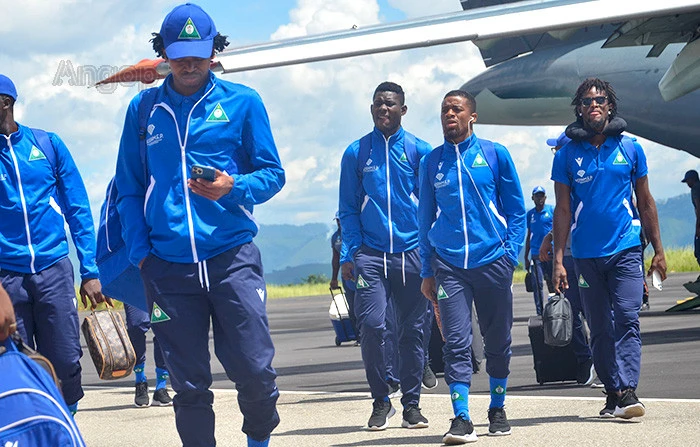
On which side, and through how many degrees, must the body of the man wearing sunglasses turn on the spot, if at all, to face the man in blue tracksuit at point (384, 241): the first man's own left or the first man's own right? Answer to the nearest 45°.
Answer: approximately 90° to the first man's own right

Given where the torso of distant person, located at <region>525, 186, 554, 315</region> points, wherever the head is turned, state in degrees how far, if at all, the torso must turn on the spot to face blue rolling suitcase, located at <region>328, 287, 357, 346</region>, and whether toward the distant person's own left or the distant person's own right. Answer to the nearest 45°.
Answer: approximately 45° to the distant person's own right

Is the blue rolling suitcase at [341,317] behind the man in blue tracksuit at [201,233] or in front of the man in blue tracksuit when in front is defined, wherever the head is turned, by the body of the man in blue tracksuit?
behind

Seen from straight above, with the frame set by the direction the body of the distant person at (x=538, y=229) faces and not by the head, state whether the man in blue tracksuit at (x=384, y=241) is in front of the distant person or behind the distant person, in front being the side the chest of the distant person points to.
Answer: in front

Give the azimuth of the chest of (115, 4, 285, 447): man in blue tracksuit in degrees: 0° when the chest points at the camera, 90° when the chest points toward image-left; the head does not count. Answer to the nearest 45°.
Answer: approximately 0°

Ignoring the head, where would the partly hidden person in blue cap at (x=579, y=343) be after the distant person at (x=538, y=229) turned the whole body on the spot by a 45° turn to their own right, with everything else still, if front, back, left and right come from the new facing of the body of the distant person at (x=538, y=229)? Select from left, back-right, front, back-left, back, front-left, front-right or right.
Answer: front-left

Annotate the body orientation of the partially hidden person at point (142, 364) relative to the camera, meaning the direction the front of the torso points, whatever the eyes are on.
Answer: toward the camera

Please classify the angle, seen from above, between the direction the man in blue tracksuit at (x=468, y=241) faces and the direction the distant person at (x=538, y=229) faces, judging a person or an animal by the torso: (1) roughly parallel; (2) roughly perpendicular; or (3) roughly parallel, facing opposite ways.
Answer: roughly parallel

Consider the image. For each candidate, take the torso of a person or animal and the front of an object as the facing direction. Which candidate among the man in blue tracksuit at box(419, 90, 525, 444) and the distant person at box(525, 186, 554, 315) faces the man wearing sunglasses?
the distant person

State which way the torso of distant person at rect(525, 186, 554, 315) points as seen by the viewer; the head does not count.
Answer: toward the camera

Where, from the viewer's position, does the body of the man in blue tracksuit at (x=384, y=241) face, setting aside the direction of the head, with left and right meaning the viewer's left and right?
facing the viewer

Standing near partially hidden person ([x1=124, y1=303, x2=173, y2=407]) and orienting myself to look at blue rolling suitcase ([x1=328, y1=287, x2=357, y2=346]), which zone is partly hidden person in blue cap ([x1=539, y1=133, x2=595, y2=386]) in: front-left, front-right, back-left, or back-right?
front-right

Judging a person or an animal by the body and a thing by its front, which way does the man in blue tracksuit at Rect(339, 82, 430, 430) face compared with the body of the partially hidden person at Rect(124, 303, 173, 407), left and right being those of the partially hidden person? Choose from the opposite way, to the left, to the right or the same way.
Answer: the same way

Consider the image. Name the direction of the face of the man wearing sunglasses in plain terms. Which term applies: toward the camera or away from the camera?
toward the camera

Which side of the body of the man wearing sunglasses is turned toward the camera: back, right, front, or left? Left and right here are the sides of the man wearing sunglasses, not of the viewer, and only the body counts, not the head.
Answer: front

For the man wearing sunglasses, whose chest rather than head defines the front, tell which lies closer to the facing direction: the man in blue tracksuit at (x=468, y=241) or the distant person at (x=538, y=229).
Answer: the man in blue tracksuit

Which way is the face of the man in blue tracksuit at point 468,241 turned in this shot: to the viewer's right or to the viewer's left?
to the viewer's left

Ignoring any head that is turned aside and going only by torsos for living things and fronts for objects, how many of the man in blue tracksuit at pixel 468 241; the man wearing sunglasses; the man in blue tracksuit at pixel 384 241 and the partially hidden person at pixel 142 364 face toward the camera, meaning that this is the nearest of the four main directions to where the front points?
4
